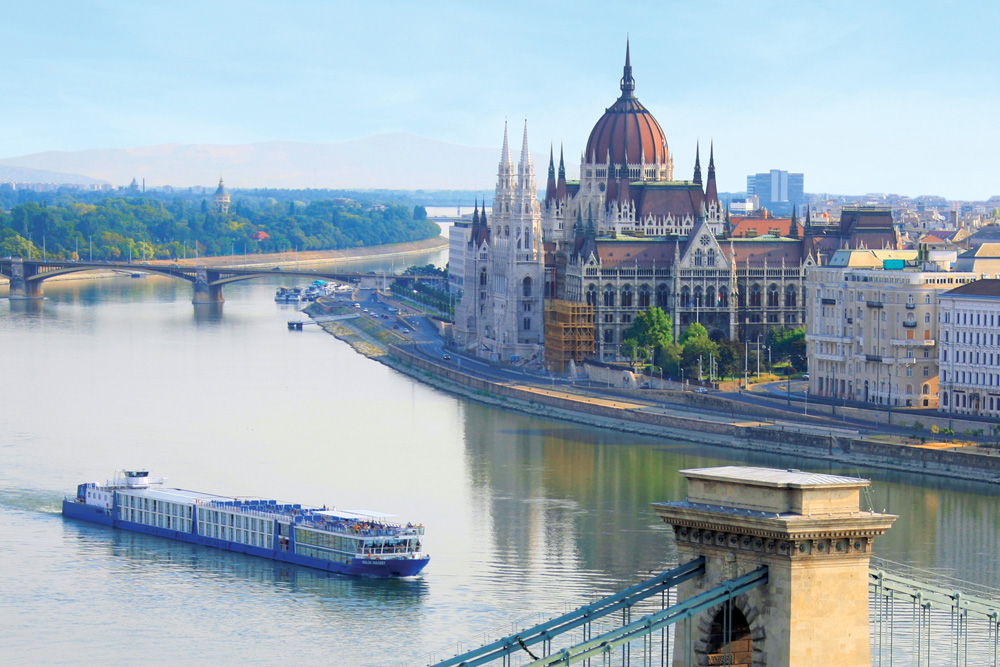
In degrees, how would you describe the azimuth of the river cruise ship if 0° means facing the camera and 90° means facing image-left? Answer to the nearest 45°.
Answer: approximately 315°
